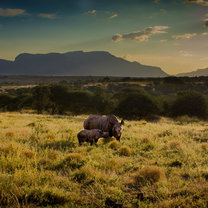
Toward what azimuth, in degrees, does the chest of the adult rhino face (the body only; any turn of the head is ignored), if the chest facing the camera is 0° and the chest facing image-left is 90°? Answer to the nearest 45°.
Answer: approximately 315°

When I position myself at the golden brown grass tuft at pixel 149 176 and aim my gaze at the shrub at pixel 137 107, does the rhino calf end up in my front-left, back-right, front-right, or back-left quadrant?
front-left

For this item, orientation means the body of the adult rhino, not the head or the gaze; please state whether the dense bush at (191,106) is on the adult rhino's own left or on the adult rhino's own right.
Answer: on the adult rhino's own left

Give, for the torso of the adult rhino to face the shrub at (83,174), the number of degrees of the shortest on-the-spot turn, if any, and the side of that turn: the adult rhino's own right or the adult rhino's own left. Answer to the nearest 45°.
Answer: approximately 45° to the adult rhino's own right

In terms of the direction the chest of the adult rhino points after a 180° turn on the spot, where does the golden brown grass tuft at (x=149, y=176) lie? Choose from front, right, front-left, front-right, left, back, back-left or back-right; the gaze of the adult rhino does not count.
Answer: back-left
